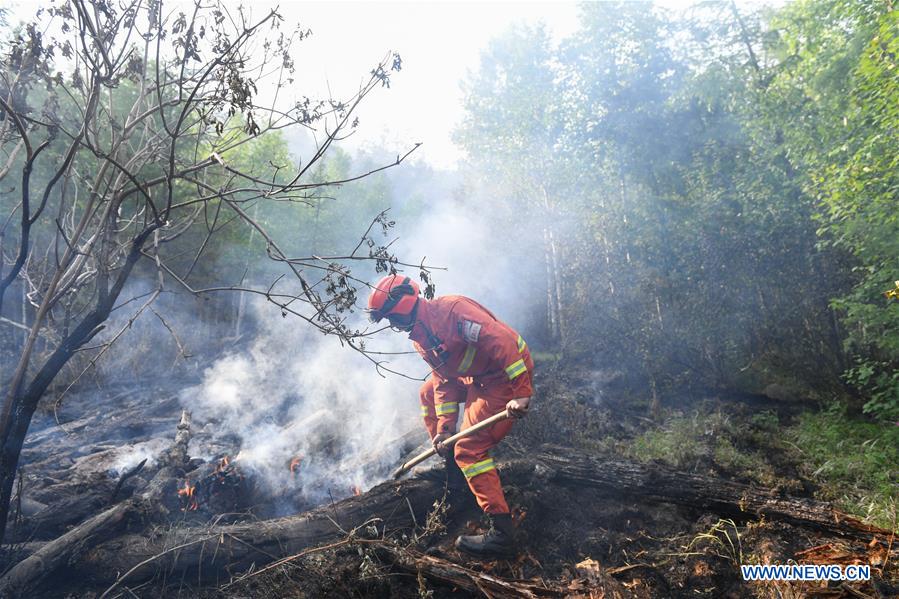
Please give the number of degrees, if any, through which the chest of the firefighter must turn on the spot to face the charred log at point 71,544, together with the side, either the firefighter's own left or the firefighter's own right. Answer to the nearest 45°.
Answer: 0° — they already face it

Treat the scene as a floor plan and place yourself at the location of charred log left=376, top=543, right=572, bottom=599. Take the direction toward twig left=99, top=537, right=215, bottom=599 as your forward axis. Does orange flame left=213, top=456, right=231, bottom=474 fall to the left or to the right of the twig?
right

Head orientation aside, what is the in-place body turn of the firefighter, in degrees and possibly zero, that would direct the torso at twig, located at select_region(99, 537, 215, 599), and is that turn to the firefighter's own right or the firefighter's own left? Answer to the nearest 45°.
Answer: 0° — they already face it

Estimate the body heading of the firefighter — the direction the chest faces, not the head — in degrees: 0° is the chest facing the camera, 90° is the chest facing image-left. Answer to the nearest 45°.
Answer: approximately 90°

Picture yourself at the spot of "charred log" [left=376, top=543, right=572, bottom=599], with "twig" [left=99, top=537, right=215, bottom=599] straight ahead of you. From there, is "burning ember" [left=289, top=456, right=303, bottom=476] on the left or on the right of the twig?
right

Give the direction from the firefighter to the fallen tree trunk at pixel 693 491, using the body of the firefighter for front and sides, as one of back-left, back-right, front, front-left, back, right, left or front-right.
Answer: back
